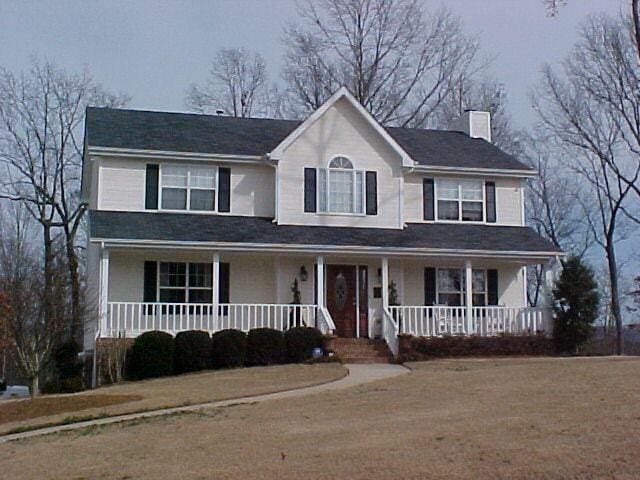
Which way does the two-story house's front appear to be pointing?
toward the camera

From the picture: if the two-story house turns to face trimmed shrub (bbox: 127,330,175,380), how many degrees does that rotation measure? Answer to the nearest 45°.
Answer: approximately 45° to its right
